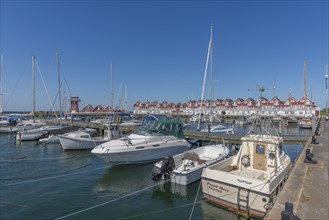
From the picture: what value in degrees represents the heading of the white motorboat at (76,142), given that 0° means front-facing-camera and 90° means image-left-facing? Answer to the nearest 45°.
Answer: approximately 45°

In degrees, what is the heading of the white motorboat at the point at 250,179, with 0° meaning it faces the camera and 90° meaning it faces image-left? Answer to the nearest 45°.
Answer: approximately 225°

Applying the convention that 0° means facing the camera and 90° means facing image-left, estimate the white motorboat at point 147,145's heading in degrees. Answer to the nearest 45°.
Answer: approximately 45°
